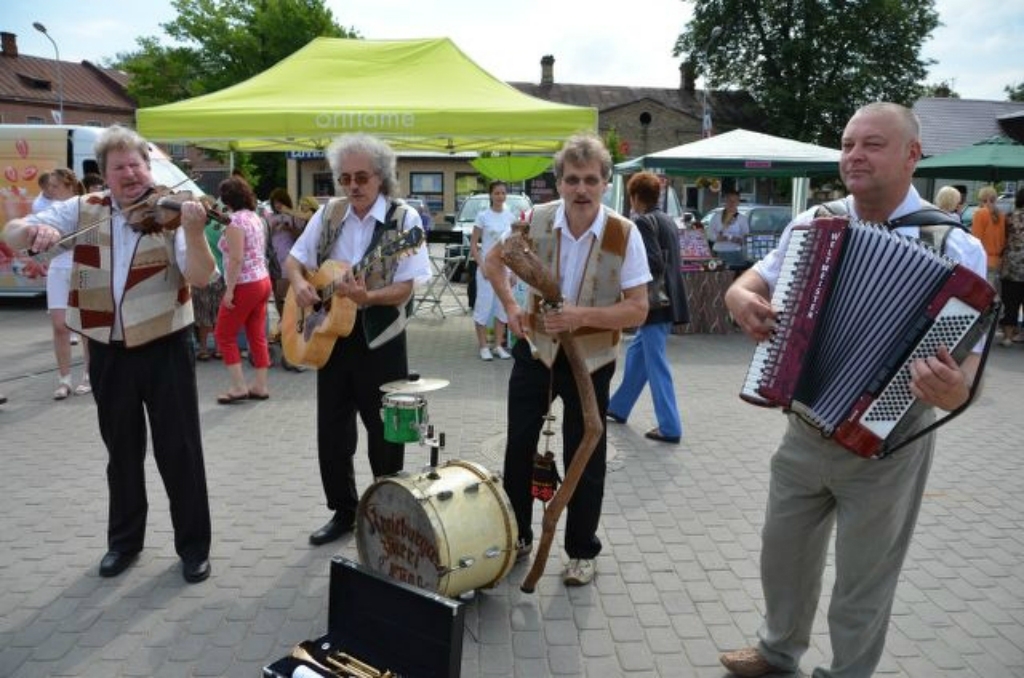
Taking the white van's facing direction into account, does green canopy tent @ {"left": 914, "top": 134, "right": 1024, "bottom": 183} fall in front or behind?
in front

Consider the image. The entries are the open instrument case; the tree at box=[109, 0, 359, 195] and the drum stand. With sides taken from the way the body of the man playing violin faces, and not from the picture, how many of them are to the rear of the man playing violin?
1

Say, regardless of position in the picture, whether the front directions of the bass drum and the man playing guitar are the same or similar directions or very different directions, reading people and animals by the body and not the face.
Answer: same or similar directions

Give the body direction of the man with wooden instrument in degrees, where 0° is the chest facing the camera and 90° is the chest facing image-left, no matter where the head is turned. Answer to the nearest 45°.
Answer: approximately 0°

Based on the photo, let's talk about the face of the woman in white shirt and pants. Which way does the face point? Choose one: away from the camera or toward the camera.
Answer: toward the camera

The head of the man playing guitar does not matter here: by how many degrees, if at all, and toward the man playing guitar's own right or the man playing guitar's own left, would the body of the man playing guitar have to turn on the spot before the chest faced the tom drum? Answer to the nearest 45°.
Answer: approximately 45° to the man playing guitar's own left

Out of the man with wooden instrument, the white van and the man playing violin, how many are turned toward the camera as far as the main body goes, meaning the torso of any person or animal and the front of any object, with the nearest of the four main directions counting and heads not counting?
2

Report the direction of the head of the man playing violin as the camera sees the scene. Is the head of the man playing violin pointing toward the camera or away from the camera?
toward the camera

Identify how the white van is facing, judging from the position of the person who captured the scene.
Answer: facing to the right of the viewer

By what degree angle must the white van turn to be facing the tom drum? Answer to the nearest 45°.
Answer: approximately 90° to its right

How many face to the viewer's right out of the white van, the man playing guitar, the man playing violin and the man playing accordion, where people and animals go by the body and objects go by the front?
1

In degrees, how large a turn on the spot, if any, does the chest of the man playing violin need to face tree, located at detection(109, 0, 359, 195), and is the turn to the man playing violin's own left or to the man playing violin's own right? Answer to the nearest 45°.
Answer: approximately 180°

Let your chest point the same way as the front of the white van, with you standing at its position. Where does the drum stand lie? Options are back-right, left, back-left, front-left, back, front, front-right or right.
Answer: right

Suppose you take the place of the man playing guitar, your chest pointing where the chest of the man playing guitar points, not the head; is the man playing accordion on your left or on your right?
on your left

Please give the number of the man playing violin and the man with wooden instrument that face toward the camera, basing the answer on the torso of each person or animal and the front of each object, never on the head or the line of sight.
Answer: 2

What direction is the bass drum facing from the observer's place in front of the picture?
facing the viewer and to the left of the viewer

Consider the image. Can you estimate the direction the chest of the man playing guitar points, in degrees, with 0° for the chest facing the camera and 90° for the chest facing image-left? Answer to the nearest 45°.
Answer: approximately 45°

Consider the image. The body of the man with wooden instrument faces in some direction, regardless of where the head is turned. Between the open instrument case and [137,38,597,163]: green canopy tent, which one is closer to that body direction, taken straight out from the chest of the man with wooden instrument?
the open instrument case

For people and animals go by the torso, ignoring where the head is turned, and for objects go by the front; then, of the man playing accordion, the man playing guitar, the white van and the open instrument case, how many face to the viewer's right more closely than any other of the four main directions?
1

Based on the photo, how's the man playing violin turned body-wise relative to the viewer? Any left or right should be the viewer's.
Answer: facing the viewer
